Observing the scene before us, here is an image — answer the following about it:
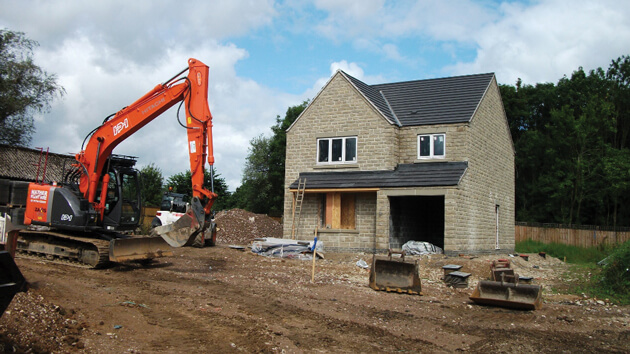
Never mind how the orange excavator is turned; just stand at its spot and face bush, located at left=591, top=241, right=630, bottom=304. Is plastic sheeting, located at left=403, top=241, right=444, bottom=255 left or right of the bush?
left

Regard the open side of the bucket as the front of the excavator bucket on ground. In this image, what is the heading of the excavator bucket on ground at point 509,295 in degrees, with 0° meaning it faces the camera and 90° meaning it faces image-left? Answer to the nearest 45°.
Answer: approximately 0°

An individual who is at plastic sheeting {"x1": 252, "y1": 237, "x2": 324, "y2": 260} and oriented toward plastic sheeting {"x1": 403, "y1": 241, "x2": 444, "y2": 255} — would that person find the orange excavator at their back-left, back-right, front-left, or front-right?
back-right

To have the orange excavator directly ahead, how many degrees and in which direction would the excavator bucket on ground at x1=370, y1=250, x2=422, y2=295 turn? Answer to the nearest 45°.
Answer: approximately 90° to its right

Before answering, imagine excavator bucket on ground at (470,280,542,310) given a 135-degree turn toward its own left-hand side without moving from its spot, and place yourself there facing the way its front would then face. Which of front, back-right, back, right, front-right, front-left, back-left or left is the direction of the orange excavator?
back-left

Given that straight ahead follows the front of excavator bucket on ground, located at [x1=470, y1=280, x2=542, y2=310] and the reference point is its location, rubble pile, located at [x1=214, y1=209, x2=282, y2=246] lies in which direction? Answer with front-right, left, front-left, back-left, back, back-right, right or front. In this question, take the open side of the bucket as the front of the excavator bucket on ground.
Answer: back-right

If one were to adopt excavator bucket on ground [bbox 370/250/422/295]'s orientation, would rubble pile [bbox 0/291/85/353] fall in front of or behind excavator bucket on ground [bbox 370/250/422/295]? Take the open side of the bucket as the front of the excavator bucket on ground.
in front

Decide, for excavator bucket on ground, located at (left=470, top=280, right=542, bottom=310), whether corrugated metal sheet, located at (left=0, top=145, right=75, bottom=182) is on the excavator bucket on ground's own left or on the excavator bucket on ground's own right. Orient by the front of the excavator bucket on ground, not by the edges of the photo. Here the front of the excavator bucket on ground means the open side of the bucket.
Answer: on the excavator bucket on ground's own right

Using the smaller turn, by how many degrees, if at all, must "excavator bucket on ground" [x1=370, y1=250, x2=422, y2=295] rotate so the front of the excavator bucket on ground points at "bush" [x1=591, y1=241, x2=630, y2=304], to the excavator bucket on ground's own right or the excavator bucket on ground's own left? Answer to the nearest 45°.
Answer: approximately 90° to the excavator bucket on ground's own left

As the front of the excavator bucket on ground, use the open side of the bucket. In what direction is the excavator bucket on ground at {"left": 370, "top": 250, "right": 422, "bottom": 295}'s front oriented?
toward the camera
